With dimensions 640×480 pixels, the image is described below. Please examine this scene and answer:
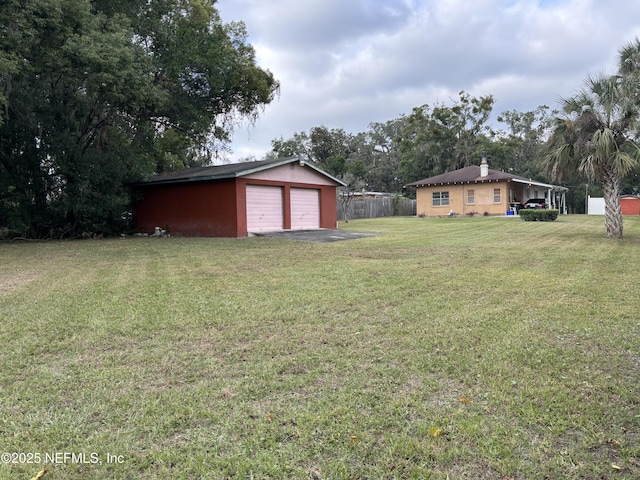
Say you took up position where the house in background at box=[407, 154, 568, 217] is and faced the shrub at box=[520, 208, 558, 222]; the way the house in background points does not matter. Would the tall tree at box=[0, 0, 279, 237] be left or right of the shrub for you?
right

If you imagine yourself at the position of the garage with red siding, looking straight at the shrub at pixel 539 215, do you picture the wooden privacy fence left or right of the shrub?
left

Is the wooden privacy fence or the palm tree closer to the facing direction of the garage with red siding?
the palm tree

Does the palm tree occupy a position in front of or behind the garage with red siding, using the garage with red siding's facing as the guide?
in front

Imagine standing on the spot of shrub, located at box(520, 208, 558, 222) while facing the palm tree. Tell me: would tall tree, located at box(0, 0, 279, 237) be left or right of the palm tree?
right

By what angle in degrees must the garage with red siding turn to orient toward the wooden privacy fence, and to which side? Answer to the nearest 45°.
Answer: approximately 90° to its left

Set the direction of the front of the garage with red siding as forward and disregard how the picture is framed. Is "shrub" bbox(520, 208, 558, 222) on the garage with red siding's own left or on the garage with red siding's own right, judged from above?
on the garage with red siding's own left

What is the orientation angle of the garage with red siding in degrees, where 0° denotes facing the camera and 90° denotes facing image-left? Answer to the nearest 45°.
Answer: approximately 315°

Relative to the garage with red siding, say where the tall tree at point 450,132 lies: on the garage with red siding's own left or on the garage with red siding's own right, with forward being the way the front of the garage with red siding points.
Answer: on the garage with red siding's own left
